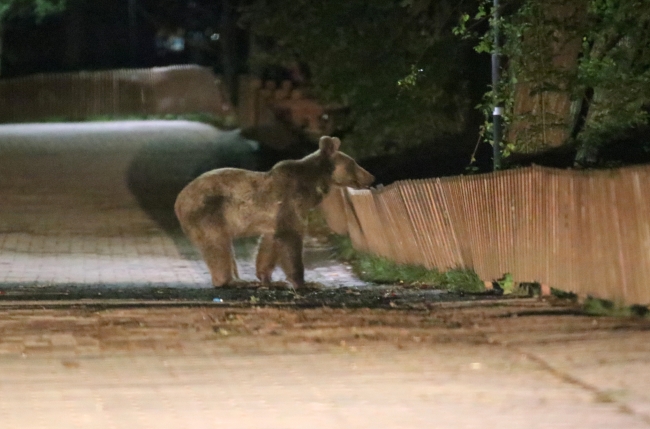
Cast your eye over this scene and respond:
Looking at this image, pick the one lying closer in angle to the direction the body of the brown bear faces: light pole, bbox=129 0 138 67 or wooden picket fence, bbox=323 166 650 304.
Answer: the wooden picket fence

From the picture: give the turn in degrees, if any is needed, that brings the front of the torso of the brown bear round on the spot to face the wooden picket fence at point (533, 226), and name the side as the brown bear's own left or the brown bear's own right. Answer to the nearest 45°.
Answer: approximately 45° to the brown bear's own right

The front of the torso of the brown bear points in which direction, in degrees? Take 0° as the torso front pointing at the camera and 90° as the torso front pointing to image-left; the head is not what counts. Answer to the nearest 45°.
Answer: approximately 270°

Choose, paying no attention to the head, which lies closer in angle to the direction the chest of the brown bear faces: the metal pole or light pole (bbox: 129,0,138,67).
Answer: the metal pole

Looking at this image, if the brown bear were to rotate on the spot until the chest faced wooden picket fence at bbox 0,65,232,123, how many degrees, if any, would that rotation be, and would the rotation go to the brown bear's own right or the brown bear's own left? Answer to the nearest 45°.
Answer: approximately 90° to the brown bear's own left

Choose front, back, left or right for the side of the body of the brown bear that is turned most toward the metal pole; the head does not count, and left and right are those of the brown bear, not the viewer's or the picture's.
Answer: front

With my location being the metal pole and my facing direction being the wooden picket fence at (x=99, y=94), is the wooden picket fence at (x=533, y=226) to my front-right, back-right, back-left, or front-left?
back-left

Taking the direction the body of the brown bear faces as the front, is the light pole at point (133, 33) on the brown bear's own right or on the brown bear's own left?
on the brown bear's own left
